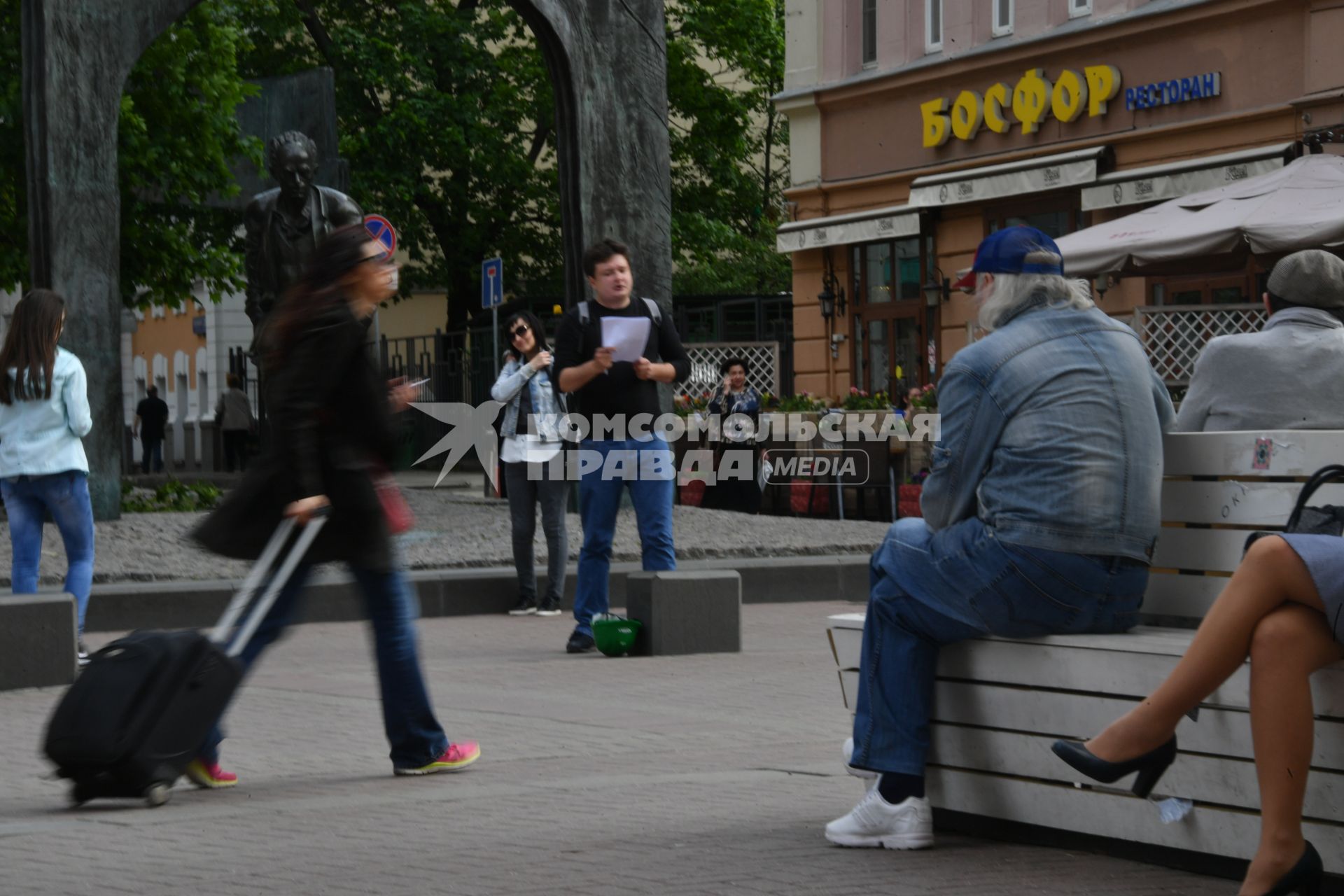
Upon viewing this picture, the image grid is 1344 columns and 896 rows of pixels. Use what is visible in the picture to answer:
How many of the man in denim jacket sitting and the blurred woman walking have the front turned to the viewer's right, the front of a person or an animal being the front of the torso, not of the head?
1

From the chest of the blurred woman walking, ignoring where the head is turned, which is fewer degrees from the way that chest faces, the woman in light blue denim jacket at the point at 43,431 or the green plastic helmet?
the green plastic helmet

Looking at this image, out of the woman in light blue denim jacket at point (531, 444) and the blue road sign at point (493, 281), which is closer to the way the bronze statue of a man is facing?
the woman in light blue denim jacket

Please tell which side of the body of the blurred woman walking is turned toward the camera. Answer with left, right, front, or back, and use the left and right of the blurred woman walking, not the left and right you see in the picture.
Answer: right

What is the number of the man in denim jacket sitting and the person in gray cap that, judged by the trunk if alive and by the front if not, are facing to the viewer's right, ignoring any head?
0

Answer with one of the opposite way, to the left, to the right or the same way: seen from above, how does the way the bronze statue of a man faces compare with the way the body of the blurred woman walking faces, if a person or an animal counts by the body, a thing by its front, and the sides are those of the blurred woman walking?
to the right

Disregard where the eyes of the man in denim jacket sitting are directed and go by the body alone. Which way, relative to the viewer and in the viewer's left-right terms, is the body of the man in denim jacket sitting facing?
facing away from the viewer and to the left of the viewer

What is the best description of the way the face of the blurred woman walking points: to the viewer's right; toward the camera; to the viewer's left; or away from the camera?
to the viewer's right

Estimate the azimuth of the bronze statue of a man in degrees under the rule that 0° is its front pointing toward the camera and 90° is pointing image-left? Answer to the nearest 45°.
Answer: approximately 0°

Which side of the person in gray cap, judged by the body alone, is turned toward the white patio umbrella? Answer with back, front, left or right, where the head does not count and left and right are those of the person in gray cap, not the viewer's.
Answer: front

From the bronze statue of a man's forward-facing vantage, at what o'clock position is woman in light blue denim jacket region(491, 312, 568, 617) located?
The woman in light blue denim jacket is roughly at 11 o'clock from the bronze statue of a man.

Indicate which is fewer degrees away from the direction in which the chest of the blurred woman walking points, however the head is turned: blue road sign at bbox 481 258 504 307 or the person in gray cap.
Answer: the person in gray cap

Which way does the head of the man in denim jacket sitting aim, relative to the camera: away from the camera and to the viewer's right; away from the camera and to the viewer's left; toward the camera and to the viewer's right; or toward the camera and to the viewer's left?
away from the camera and to the viewer's left

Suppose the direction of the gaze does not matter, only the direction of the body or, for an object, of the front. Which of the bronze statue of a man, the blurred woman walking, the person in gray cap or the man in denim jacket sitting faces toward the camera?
the bronze statue of a man

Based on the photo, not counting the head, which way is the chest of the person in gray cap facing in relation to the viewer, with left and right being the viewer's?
facing away from the viewer

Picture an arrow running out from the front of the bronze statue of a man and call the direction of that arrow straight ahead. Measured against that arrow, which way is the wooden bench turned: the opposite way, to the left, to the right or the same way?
to the right

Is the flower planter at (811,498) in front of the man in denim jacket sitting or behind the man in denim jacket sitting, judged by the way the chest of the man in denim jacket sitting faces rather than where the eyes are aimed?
in front

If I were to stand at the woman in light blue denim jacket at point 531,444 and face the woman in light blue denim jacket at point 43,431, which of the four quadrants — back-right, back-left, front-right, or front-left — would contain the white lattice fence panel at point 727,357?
back-right

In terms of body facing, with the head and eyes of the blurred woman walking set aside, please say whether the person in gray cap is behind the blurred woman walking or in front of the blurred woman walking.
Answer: in front
